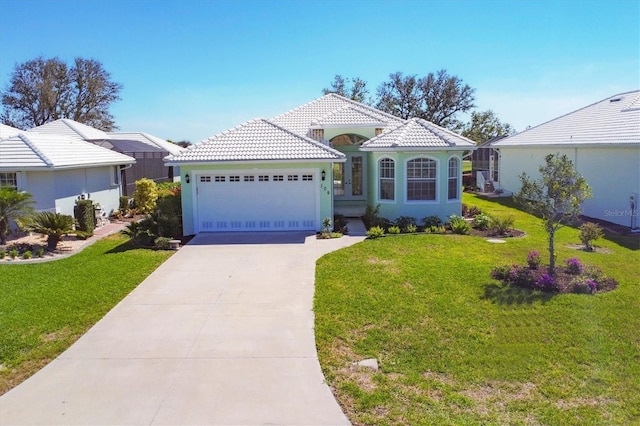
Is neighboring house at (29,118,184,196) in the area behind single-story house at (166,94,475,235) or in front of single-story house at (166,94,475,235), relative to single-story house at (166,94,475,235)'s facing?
behind

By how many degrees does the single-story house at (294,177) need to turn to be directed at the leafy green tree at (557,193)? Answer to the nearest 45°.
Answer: approximately 45° to its left

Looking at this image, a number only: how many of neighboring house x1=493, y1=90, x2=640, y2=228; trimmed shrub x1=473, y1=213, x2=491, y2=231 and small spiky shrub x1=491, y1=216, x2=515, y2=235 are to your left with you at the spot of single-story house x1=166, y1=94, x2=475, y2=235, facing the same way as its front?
3

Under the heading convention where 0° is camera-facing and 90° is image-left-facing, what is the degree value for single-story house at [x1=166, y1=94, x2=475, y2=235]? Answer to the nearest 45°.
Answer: approximately 0°

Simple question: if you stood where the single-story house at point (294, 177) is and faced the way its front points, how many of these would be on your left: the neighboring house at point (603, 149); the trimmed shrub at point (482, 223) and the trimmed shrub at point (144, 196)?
2

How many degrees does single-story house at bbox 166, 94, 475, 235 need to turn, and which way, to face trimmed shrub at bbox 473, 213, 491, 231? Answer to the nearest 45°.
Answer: approximately 90° to its left

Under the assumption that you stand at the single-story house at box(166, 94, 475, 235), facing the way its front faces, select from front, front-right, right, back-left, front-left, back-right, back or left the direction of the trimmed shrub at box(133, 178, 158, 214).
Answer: back-right

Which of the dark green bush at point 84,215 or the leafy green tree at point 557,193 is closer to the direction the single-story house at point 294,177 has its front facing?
the leafy green tree

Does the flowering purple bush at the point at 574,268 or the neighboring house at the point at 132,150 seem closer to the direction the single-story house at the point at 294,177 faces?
the flowering purple bush

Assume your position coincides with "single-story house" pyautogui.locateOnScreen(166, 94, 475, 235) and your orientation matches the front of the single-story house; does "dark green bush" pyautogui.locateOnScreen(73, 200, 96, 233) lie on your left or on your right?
on your right

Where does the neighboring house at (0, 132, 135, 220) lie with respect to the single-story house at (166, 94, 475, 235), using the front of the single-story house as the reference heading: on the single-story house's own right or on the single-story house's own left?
on the single-story house's own right

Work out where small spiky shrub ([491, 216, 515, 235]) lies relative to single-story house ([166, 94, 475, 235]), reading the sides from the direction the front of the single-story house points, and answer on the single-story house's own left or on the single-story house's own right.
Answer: on the single-story house's own left
